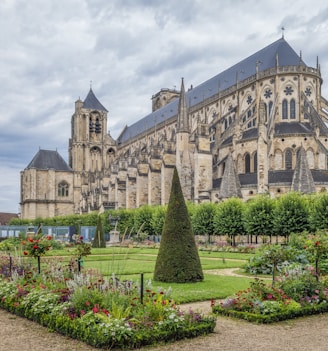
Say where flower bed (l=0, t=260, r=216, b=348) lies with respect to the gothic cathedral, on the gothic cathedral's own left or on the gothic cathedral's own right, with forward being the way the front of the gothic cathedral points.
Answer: on the gothic cathedral's own left

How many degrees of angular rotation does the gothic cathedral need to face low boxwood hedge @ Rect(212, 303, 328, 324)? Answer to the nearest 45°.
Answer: approximately 135° to its left

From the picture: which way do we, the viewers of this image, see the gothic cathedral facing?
facing away from the viewer and to the left of the viewer

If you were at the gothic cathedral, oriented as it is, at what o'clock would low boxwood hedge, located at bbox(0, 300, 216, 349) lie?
The low boxwood hedge is roughly at 8 o'clock from the gothic cathedral.

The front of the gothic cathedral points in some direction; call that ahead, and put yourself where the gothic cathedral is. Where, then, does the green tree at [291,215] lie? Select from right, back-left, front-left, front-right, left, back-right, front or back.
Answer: back-left

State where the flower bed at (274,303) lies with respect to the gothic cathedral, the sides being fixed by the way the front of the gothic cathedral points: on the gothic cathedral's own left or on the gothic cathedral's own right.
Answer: on the gothic cathedral's own left

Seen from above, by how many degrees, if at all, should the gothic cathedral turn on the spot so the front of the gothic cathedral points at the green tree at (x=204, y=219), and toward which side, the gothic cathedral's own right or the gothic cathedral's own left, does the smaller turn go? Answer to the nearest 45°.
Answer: approximately 90° to the gothic cathedral's own left

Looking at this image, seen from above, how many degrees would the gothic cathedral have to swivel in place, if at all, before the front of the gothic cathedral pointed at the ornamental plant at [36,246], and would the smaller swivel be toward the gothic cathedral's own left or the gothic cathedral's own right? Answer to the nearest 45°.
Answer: approximately 135° to the gothic cathedral's own left

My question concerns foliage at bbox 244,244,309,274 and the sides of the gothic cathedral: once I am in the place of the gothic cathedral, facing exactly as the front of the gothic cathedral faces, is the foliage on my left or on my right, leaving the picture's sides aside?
on my left
